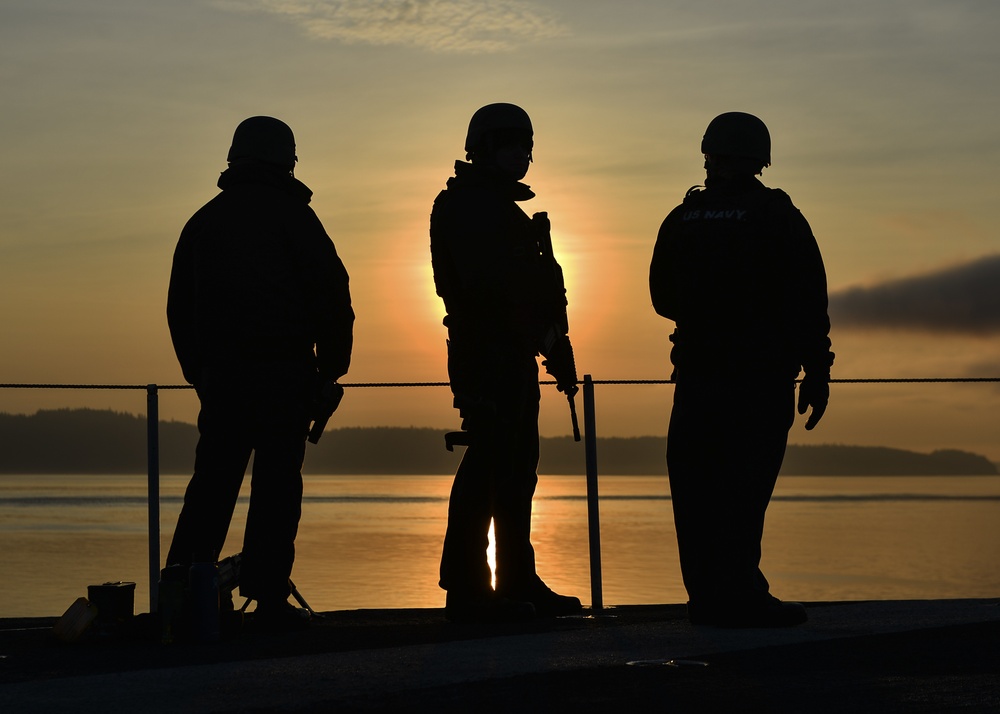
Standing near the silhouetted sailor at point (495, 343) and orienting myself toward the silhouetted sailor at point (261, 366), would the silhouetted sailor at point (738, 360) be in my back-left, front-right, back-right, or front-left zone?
back-left

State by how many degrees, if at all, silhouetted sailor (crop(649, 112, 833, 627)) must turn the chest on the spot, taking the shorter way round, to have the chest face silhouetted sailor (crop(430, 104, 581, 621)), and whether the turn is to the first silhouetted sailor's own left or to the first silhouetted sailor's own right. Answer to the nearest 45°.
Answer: approximately 135° to the first silhouetted sailor's own left

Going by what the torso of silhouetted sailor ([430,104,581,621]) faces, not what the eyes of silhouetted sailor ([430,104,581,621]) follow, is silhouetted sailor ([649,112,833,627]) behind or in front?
in front

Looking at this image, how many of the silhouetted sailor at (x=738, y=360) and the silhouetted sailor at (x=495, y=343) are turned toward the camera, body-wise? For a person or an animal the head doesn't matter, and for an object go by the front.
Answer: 0

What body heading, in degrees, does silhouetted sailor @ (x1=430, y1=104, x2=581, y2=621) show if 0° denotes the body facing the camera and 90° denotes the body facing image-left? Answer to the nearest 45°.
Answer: approximately 270°

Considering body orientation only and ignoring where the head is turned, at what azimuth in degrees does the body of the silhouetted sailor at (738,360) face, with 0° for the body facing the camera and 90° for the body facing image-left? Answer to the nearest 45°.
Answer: approximately 225°

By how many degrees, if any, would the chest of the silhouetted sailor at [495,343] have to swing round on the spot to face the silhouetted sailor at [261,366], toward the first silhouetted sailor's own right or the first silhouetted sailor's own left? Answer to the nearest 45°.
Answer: approximately 180°

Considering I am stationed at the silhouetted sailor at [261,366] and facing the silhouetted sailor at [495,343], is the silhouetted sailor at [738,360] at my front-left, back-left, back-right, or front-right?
front-right
